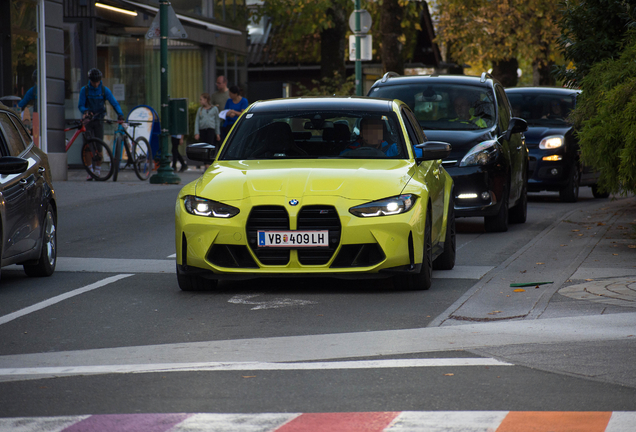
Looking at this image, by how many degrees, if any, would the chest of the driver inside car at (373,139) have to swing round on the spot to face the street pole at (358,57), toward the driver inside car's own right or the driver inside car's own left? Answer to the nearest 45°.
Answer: approximately 180°

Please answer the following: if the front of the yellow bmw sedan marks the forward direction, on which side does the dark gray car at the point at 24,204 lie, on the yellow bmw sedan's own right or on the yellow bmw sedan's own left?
on the yellow bmw sedan's own right

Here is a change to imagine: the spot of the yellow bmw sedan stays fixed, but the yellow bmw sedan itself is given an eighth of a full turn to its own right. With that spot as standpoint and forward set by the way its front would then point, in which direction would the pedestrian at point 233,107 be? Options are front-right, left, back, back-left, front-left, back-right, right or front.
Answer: back-right

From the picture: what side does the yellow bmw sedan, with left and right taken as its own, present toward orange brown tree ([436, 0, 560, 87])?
back

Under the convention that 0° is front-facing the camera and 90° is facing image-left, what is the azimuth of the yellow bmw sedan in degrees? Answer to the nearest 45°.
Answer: approximately 0°
